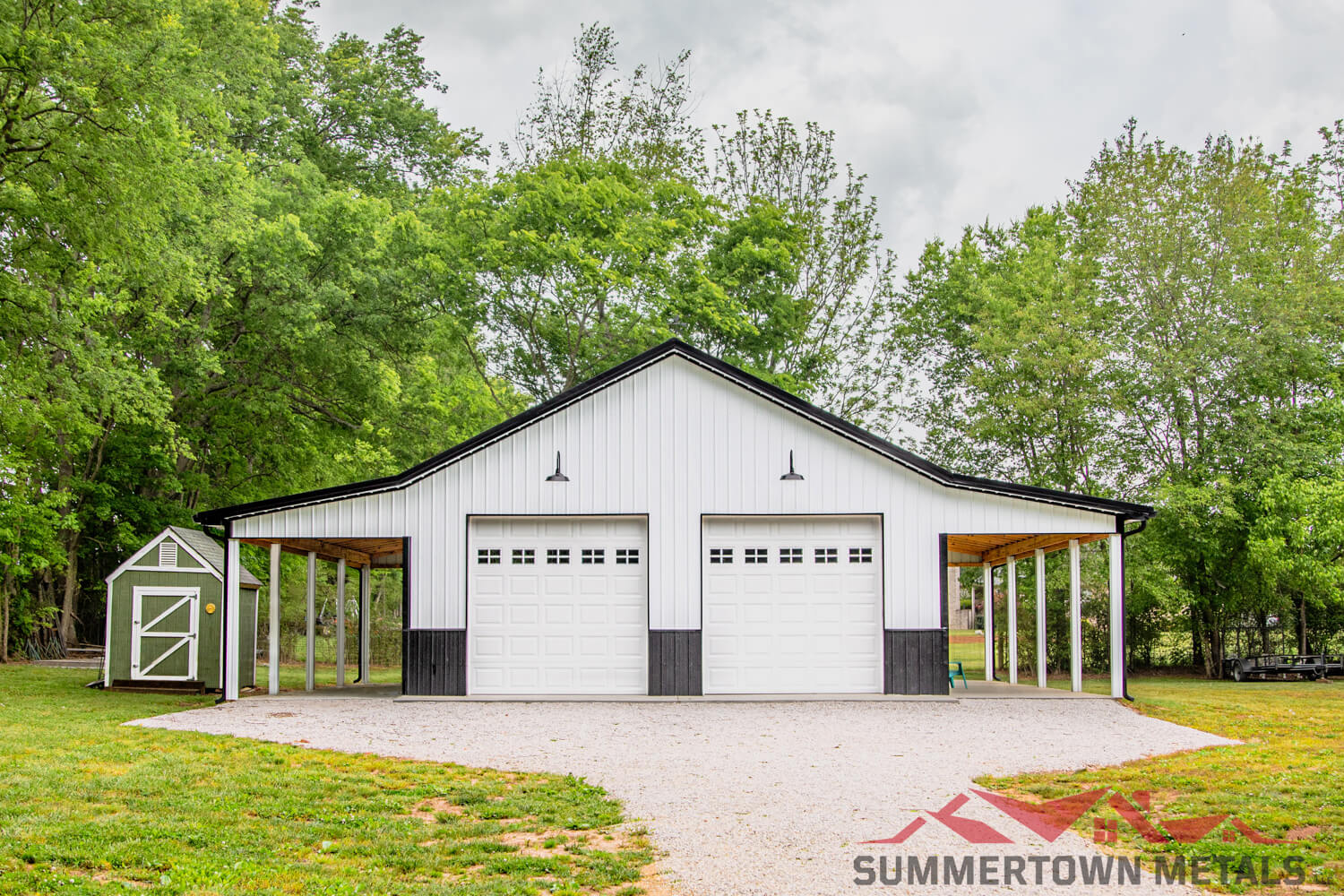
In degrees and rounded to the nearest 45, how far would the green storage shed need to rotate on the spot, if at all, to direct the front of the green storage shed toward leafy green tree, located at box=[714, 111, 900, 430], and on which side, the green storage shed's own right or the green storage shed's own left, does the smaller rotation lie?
approximately 135° to the green storage shed's own left

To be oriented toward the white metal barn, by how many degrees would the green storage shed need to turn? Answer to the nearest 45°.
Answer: approximately 45° to its left

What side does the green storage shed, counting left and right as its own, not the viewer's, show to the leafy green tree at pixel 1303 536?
left

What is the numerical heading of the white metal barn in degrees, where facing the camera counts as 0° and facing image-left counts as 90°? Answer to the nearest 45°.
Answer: approximately 0°

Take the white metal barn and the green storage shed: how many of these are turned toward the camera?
2

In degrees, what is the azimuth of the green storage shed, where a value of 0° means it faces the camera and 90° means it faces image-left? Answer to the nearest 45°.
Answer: approximately 0°

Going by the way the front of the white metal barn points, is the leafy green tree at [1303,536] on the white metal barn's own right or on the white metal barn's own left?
on the white metal barn's own left
